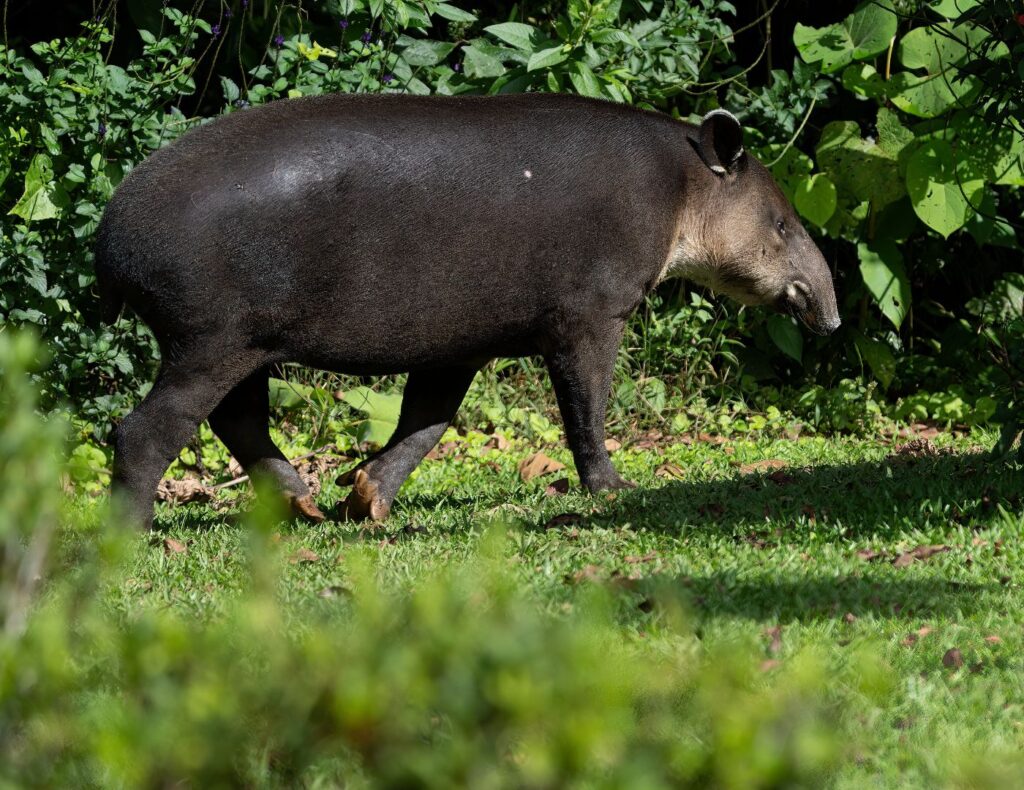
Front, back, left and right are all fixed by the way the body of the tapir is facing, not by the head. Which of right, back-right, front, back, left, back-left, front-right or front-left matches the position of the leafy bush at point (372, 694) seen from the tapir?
right

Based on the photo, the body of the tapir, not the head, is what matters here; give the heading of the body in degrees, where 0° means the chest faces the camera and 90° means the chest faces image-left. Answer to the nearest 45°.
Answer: approximately 270°

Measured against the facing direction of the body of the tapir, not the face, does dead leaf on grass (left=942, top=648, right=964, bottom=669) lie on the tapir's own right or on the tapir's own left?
on the tapir's own right

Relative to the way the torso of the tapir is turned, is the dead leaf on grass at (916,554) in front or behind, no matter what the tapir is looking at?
in front

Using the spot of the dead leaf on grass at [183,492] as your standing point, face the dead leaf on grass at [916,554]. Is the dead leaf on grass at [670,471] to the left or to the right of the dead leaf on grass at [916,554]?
left

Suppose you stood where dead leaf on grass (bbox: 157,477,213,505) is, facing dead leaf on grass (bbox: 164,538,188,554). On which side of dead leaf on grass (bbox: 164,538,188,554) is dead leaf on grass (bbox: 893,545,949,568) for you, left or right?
left
